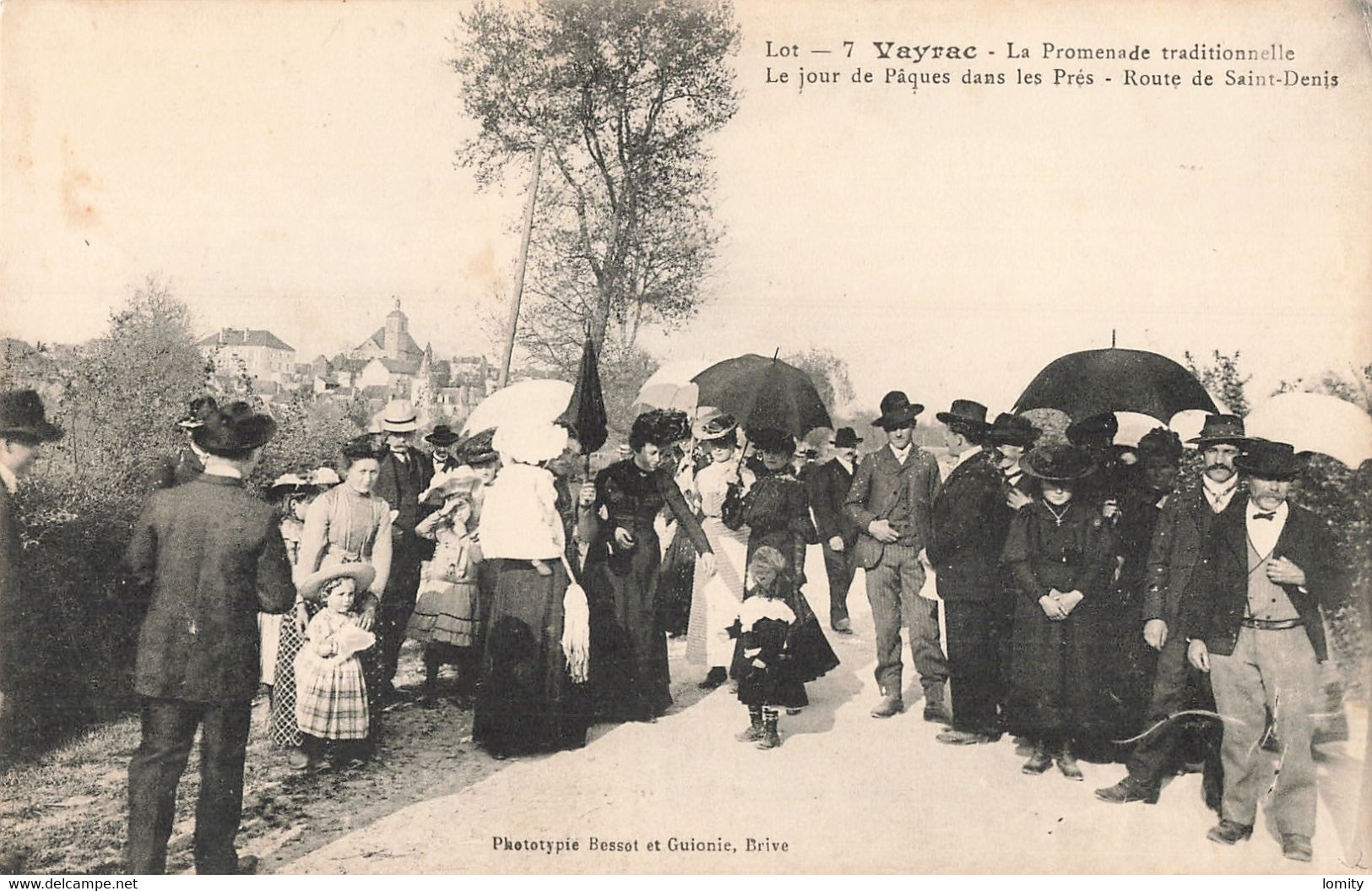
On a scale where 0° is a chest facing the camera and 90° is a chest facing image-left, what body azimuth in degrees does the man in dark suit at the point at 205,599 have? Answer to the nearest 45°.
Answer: approximately 225°

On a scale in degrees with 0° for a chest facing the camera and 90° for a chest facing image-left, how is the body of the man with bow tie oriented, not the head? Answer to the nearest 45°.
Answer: approximately 0°

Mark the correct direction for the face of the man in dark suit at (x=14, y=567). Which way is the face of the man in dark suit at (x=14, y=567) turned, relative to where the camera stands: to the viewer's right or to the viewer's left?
to the viewer's right

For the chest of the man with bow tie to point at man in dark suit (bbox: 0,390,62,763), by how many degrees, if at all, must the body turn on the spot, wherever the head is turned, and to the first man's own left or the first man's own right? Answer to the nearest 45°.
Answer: approximately 45° to the first man's own right

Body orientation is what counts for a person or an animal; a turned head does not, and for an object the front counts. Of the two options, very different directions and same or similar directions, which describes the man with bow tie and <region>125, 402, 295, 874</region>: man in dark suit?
very different directions
